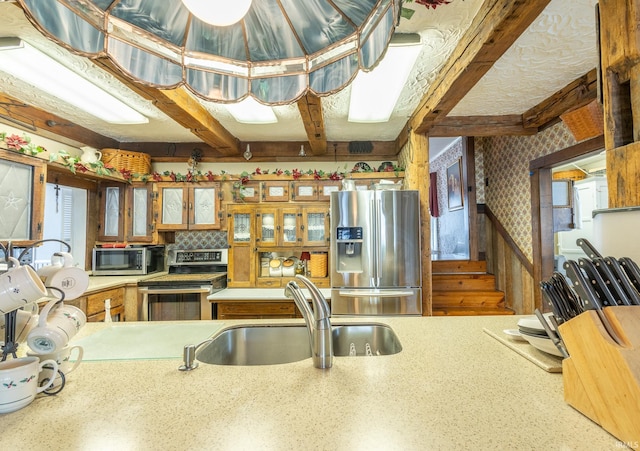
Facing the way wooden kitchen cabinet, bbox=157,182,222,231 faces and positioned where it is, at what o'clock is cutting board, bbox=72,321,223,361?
The cutting board is roughly at 12 o'clock from the wooden kitchen cabinet.

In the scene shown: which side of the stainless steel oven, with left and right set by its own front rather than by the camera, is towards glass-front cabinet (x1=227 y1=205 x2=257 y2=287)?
left

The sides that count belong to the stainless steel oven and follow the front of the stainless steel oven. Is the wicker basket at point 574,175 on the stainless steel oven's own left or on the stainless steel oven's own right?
on the stainless steel oven's own left

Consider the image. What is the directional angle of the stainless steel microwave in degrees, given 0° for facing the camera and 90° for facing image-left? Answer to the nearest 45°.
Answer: approximately 0°

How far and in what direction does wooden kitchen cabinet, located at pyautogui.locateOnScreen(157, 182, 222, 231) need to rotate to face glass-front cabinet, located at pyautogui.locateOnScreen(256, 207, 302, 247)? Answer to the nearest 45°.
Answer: approximately 45° to its left

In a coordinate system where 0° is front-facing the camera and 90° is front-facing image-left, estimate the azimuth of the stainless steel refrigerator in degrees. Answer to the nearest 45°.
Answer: approximately 0°

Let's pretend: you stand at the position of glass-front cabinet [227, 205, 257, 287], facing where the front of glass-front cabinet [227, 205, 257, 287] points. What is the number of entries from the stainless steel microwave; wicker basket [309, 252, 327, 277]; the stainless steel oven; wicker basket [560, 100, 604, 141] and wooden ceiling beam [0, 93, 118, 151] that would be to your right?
3
